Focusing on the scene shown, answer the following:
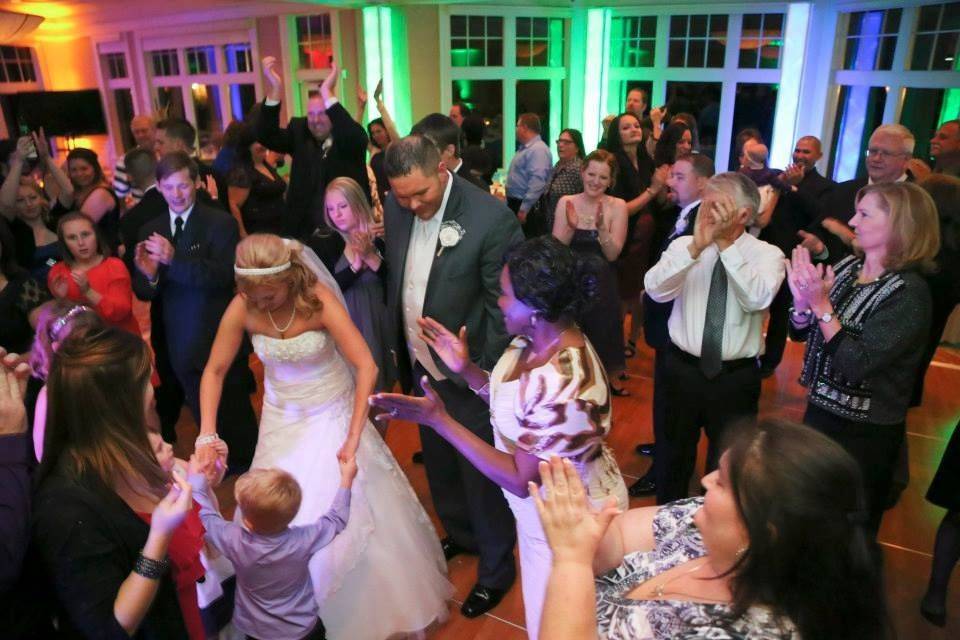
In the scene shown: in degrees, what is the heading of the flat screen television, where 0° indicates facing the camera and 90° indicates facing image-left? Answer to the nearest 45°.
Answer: approximately 0°

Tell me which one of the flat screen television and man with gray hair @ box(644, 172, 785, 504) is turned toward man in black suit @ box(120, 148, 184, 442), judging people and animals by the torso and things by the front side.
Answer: the flat screen television

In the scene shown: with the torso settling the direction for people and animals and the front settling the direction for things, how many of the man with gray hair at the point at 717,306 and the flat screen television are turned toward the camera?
2

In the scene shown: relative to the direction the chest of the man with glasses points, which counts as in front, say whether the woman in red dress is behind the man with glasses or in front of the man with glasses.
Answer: in front

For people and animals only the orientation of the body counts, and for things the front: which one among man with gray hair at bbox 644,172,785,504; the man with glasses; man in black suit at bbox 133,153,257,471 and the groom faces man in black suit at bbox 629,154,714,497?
the man with glasses

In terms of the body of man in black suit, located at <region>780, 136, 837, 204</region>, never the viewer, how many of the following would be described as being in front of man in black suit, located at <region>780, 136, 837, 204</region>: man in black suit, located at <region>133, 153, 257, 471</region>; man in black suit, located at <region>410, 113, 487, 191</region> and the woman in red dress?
3

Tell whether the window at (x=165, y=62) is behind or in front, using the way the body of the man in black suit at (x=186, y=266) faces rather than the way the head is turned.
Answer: behind

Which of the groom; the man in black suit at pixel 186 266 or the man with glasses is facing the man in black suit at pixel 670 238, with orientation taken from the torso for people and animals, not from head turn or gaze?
the man with glasses

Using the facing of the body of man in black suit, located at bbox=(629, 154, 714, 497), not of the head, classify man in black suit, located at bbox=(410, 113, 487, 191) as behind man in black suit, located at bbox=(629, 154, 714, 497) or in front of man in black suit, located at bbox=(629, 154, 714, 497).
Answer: in front

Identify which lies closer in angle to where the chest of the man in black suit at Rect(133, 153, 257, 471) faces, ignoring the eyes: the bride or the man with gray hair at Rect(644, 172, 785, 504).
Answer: the bride
